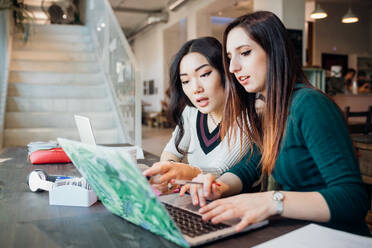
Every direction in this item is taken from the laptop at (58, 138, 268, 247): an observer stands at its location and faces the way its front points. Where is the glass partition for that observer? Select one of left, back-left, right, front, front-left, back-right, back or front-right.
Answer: front-left

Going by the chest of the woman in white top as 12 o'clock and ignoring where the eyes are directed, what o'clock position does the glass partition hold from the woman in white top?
The glass partition is roughly at 4 o'clock from the woman in white top.

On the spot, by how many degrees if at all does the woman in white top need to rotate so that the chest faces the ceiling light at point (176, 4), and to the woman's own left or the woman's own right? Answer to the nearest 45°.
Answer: approximately 135° to the woman's own right

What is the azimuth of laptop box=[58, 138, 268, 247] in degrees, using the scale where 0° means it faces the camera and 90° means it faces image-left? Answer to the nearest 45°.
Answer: approximately 225°

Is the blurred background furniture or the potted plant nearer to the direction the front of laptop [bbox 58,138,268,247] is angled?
the blurred background furniture

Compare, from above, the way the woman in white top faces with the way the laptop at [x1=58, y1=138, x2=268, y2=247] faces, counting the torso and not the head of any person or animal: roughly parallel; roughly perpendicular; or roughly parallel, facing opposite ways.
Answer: roughly parallel, facing opposite ways

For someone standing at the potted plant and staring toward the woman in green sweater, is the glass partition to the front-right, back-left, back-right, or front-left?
front-left

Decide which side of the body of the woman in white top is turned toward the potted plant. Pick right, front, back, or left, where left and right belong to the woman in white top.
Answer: right

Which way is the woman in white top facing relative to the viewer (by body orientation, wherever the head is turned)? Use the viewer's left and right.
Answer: facing the viewer and to the left of the viewer
